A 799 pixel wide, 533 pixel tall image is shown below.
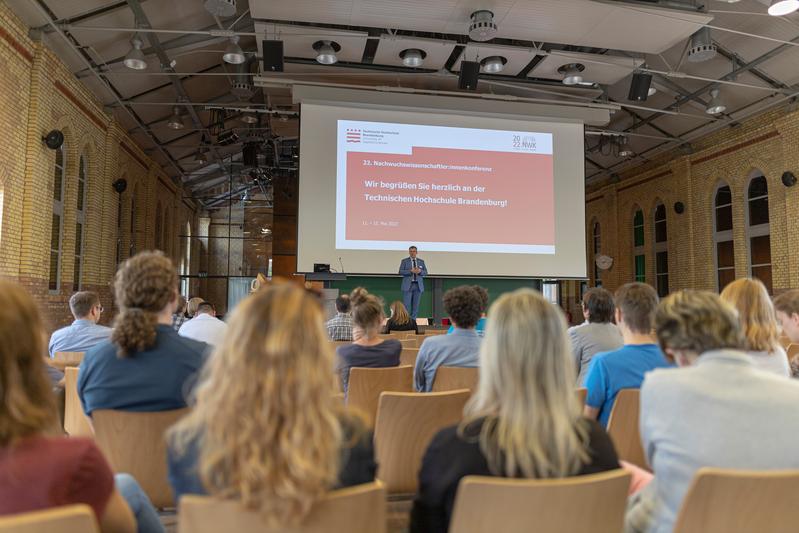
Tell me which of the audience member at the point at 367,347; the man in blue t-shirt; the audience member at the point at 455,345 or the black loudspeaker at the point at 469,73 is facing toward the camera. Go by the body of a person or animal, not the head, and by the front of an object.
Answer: the black loudspeaker

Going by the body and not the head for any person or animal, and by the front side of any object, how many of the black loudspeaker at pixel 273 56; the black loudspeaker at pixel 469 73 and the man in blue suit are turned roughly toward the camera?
3

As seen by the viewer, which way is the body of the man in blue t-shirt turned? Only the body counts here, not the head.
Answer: away from the camera

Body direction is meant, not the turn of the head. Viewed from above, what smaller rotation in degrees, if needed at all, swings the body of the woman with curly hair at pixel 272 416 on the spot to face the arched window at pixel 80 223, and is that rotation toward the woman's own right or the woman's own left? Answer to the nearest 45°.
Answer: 0° — they already face it

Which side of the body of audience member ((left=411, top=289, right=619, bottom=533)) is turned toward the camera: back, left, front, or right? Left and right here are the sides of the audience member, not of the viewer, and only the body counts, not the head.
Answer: back

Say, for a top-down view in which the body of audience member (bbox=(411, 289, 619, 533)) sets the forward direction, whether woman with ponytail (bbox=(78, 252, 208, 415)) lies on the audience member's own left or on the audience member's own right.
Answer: on the audience member's own left

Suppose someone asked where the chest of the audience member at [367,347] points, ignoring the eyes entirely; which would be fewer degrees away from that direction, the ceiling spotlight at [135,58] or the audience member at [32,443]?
the ceiling spotlight

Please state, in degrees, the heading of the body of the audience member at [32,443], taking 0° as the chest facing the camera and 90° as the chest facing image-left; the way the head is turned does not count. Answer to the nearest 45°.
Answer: approximately 225°

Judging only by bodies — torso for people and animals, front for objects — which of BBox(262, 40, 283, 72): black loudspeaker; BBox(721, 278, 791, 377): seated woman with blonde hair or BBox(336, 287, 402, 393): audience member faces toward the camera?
the black loudspeaker

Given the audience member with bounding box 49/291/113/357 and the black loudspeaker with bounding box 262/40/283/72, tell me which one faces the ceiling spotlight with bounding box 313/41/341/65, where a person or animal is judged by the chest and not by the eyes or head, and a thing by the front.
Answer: the audience member

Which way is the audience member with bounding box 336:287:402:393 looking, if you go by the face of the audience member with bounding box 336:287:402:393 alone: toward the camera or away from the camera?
away from the camera

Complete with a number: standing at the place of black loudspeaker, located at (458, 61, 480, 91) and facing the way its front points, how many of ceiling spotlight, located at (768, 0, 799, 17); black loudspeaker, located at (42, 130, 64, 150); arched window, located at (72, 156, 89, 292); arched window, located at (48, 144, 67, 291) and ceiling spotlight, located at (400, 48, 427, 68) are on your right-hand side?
4

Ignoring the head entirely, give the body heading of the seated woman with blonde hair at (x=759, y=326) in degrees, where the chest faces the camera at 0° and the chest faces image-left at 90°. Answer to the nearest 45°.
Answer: approximately 135°

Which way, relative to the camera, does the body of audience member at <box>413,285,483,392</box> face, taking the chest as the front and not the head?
away from the camera

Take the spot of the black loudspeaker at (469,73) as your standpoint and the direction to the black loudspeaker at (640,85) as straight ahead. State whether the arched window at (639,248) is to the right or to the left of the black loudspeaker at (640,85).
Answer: left

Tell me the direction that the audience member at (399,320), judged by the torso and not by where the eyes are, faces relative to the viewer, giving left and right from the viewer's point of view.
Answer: facing away from the viewer

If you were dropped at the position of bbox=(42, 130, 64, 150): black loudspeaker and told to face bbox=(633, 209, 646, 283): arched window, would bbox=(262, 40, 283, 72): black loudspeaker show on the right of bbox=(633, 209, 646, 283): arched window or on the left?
right

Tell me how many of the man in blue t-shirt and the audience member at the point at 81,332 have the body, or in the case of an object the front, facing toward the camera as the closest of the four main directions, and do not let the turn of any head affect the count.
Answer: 0

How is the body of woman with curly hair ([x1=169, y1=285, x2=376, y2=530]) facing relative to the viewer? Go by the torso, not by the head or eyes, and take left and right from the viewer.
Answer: facing away from the viewer

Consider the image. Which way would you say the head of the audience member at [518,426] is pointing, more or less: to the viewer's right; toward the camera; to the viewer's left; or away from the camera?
away from the camera
